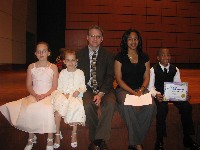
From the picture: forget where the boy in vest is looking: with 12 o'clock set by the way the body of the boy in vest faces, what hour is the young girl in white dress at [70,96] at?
The young girl in white dress is roughly at 2 o'clock from the boy in vest.

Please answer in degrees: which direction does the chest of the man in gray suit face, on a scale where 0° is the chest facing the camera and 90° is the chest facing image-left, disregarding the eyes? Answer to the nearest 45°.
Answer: approximately 0°

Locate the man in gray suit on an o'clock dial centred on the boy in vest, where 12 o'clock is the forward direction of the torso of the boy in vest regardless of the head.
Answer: The man in gray suit is roughly at 3 o'clock from the boy in vest.

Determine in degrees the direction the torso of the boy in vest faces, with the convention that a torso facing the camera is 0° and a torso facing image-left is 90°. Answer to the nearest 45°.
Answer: approximately 0°
